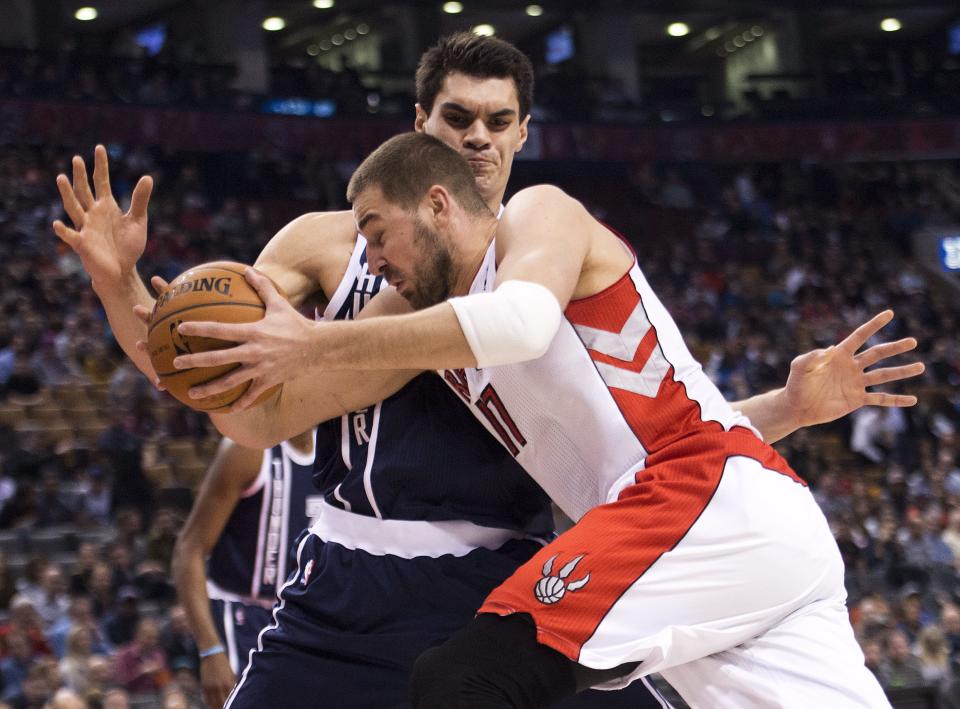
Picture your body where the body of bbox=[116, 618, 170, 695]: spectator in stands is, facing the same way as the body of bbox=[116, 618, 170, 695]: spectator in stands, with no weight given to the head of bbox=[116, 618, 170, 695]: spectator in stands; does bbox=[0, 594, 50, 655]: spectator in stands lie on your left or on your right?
on your right

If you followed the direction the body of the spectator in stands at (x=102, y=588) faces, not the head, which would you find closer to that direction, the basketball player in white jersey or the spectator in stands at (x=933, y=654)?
the basketball player in white jersey

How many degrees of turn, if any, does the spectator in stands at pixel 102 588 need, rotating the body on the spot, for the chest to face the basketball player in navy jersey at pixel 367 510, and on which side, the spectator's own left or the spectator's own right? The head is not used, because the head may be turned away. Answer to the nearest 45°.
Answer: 0° — they already face them

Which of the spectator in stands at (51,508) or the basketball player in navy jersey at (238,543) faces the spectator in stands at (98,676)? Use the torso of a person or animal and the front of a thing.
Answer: the spectator in stands at (51,508)

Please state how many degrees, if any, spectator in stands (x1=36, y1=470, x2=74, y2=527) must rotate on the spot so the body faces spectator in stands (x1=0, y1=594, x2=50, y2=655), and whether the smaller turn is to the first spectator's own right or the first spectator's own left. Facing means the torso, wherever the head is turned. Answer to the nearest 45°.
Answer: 0° — they already face them

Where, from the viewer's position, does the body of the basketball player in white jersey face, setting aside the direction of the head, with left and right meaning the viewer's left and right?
facing to the left of the viewer

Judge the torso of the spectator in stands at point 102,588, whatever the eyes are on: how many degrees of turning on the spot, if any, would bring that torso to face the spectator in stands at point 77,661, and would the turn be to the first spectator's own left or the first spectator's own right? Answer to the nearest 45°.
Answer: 0° — they already face them
